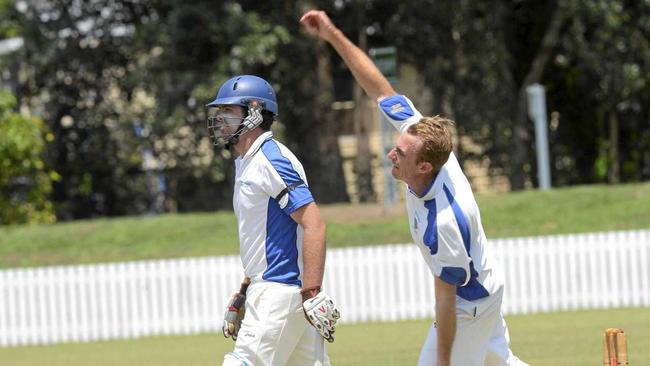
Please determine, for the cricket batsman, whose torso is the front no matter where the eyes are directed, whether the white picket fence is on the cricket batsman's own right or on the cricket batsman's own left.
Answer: on the cricket batsman's own right

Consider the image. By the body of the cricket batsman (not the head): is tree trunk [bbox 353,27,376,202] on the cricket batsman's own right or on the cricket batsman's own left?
on the cricket batsman's own right

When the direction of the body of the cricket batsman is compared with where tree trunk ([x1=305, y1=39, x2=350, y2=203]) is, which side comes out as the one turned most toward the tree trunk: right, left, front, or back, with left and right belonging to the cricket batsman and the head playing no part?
right

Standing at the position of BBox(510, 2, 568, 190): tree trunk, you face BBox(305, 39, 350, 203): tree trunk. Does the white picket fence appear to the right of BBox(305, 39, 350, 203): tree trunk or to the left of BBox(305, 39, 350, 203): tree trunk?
left

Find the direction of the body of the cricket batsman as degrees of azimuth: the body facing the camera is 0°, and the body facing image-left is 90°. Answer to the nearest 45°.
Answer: approximately 90°
